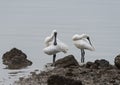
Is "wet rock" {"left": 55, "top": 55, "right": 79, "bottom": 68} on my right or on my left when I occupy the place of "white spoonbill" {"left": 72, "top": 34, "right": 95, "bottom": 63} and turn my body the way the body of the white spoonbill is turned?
on my left

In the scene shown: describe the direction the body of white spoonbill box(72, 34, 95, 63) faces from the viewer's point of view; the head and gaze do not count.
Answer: to the viewer's left

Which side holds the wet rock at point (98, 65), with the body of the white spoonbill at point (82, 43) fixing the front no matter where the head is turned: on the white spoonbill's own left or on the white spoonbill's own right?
on the white spoonbill's own left

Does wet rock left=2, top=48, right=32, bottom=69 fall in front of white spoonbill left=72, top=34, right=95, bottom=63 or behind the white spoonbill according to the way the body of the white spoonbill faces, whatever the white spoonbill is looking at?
in front

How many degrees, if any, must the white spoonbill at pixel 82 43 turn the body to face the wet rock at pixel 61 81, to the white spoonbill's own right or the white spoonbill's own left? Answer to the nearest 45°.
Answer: approximately 90° to the white spoonbill's own left
